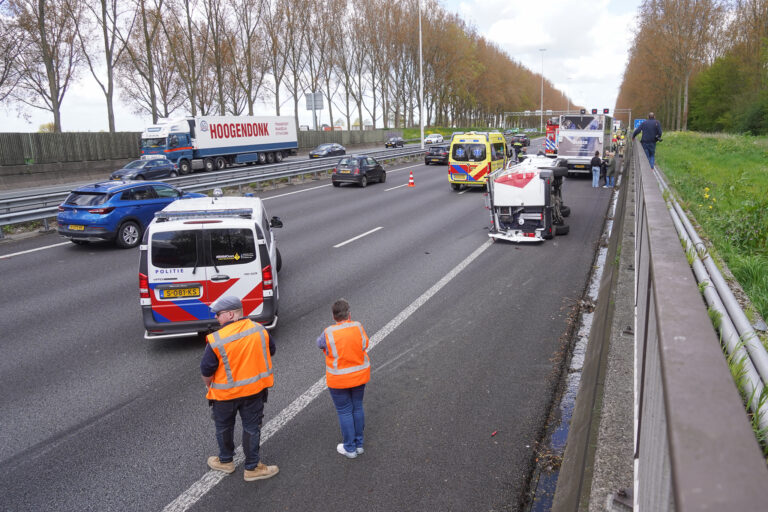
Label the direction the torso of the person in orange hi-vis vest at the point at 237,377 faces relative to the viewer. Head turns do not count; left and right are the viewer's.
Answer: facing away from the viewer and to the left of the viewer

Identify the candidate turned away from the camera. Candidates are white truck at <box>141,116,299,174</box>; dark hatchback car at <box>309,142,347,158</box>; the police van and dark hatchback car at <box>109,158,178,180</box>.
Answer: the police van

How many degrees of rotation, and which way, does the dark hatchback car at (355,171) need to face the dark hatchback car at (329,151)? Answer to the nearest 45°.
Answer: approximately 45° to its left

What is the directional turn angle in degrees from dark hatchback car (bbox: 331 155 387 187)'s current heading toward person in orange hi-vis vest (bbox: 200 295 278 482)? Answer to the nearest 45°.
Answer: approximately 135° to its right

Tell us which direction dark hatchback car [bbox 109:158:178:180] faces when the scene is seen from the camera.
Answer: facing the viewer and to the left of the viewer

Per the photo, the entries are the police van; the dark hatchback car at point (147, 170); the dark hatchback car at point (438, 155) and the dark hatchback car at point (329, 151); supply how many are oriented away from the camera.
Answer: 2

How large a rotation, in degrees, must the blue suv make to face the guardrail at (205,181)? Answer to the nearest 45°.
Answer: approximately 45° to its left

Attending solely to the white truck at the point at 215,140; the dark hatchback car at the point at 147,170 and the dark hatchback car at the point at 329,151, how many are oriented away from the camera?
0

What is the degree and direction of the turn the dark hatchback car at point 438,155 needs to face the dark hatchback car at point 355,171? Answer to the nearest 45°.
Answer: approximately 180°

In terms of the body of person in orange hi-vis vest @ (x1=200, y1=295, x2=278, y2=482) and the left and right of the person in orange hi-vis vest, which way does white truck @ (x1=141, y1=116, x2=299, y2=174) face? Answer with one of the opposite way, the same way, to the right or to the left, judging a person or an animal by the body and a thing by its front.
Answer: to the left

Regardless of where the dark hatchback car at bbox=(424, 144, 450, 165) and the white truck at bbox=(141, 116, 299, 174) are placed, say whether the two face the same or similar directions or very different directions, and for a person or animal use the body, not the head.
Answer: very different directions

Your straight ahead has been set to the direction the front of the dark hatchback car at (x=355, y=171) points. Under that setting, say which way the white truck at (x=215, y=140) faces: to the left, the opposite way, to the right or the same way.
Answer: the opposite way

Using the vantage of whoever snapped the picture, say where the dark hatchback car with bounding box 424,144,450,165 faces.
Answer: facing away from the viewer

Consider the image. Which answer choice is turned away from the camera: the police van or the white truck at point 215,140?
the police van

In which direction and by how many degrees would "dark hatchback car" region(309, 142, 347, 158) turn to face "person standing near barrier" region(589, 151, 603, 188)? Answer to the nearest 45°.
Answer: approximately 90° to its left

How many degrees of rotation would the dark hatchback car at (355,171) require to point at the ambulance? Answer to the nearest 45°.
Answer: approximately 90° to its right

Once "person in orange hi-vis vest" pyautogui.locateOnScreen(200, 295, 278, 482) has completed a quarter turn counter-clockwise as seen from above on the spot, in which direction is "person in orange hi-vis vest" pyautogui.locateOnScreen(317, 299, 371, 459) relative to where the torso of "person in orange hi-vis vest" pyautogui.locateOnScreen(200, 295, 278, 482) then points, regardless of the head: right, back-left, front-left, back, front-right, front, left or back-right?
back-left

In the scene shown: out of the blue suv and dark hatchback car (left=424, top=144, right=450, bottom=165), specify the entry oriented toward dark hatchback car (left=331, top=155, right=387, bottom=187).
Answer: the blue suv

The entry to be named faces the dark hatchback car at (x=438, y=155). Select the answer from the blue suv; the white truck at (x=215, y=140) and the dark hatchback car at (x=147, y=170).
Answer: the blue suv

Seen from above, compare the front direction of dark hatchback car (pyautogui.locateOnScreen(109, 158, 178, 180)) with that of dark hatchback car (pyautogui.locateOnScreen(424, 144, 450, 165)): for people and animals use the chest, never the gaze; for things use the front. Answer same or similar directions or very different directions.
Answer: very different directions
